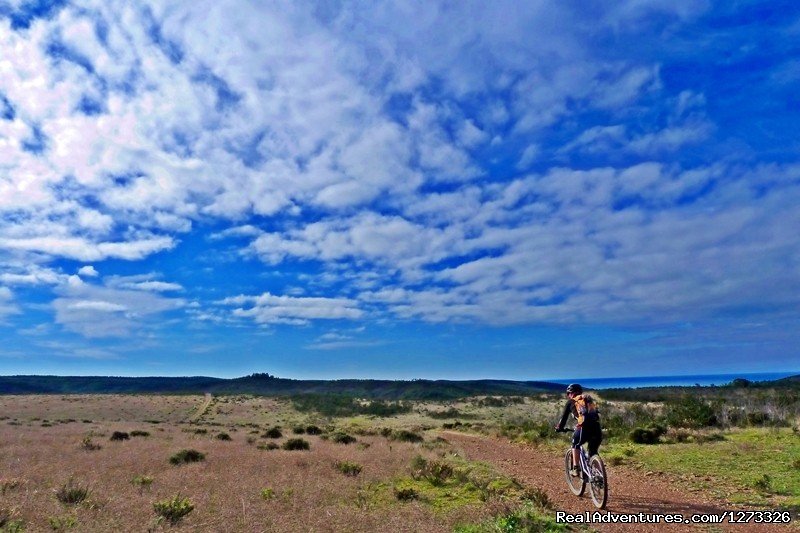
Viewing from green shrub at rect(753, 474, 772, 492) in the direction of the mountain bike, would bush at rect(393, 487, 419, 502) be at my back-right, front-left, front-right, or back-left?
front-right

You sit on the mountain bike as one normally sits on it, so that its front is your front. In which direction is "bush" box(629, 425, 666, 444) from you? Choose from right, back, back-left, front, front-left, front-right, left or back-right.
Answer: front-right

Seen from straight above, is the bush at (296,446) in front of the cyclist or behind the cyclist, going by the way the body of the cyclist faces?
in front

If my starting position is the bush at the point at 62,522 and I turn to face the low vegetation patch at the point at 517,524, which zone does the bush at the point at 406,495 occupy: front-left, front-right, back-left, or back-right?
front-left

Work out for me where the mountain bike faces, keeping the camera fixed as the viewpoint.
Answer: facing away from the viewer and to the left of the viewer

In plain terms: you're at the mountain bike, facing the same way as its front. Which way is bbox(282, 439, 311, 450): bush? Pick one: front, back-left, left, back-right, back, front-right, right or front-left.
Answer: front

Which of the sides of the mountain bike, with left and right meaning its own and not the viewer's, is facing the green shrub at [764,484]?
right

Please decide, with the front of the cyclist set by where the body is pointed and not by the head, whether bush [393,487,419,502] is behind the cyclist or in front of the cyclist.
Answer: in front

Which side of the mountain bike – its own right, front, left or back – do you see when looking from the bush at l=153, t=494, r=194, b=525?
left

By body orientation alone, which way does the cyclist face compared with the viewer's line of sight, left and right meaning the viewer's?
facing away from the viewer and to the left of the viewer
